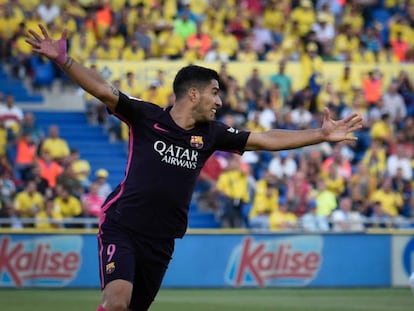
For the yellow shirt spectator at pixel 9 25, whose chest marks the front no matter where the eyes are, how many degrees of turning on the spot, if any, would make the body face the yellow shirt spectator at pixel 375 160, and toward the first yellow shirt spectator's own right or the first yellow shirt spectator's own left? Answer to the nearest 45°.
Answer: approximately 90° to the first yellow shirt spectator's own left

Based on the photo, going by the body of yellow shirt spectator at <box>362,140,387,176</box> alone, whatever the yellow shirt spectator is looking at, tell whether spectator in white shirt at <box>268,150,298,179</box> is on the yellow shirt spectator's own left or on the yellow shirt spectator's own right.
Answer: on the yellow shirt spectator's own right

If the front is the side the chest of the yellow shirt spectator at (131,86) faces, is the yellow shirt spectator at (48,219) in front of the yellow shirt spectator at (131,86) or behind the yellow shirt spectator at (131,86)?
in front

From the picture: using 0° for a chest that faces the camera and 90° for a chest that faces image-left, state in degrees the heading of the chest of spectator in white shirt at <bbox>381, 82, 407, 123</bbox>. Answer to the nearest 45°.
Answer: approximately 0°

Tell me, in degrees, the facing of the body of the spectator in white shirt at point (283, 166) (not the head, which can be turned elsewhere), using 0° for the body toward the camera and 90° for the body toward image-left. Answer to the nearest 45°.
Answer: approximately 0°
